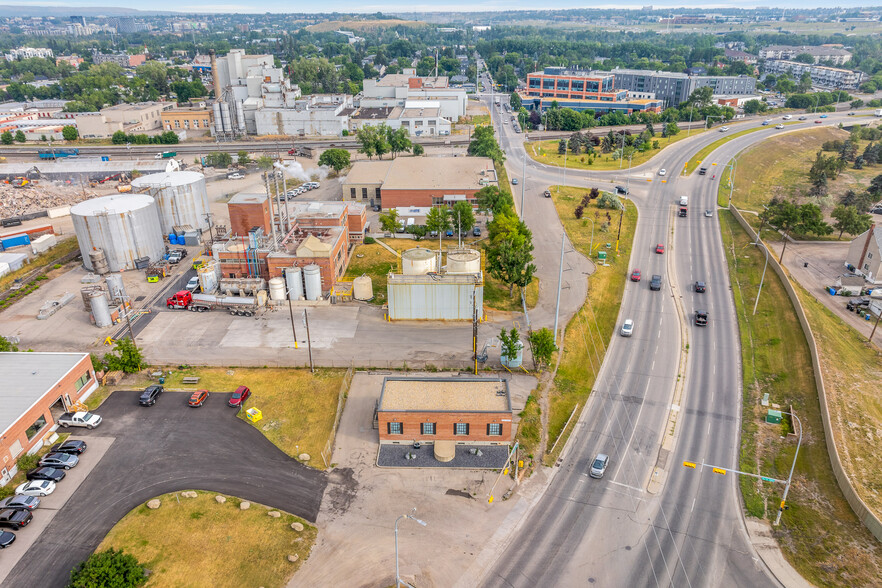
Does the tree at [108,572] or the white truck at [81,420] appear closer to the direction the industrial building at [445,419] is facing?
the tree

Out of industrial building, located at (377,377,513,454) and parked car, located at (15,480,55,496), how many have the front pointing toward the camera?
1

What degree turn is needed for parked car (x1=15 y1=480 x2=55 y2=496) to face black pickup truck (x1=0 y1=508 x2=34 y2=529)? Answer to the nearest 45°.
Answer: approximately 45° to its left

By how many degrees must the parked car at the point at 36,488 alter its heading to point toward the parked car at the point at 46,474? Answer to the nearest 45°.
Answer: approximately 135° to its right

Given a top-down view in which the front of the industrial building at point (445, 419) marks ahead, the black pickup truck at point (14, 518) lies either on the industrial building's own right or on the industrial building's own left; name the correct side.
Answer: on the industrial building's own right

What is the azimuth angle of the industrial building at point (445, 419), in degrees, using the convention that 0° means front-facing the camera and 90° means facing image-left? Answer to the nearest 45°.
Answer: approximately 0°

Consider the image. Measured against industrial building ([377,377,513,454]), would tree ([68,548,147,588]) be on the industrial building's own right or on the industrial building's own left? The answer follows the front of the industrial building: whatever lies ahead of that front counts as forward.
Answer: on the industrial building's own right

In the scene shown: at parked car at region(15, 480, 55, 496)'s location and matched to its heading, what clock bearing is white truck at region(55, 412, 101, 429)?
The white truck is roughly at 4 o'clock from the parked car.

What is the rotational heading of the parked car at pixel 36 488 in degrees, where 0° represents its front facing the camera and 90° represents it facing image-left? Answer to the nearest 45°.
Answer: approximately 90°

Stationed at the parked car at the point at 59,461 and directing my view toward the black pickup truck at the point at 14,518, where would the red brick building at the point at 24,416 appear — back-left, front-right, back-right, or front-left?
back-right

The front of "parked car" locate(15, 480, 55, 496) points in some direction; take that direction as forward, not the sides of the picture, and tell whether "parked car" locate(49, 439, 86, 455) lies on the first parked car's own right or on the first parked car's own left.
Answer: on the first parked car's own right

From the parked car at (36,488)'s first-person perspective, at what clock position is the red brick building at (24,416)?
The red brick building is roughly at 3 o'clock from the parked car.

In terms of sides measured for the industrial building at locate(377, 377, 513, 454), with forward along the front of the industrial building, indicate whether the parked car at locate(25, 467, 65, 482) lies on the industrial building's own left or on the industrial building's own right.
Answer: on the industrial building's own right

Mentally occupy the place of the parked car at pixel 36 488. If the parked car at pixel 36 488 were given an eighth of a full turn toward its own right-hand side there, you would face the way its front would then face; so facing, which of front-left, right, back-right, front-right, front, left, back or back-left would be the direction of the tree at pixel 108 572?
back-left

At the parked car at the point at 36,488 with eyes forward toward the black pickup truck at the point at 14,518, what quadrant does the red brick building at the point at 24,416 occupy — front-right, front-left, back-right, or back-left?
back-right
